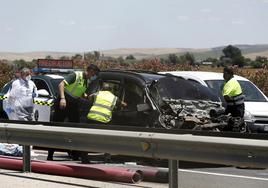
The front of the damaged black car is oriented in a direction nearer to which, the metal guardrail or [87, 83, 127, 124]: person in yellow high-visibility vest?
the metal guardrail

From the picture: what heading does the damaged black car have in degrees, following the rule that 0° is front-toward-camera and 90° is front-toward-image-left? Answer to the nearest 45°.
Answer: approximately 315°

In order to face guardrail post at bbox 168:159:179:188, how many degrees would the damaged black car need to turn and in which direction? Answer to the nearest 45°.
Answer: approximately 45° to its right

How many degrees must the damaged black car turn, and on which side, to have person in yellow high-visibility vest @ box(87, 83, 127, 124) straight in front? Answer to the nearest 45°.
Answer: approximately 90° to its right

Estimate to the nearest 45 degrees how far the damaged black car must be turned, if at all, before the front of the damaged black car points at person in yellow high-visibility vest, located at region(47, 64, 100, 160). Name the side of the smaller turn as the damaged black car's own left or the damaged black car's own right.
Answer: approximately 135° to the damaged black car's own right
